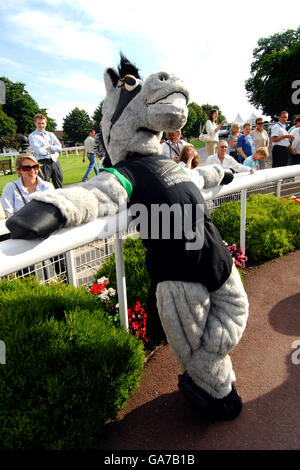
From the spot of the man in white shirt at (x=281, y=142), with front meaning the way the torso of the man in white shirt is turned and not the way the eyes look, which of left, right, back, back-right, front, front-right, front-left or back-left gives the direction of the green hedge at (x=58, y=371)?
front-right

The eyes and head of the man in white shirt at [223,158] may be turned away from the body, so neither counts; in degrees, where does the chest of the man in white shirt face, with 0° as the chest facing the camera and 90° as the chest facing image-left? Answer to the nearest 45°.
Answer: approximately 0°

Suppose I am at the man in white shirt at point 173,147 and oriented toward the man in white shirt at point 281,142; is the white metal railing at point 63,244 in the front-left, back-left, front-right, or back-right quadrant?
back-right

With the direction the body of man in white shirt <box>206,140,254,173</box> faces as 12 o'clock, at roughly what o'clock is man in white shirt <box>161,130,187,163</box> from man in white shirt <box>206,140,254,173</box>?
man in white shirt <box>161,130,187,163</box> is roughly at 3 o'clock from man in white shirt <box>206,140,254,173</box>.

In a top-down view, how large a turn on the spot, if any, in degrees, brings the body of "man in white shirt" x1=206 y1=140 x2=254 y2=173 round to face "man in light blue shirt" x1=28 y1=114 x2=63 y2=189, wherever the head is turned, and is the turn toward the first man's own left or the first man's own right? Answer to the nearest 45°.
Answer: approximately 90° to the first man's own right

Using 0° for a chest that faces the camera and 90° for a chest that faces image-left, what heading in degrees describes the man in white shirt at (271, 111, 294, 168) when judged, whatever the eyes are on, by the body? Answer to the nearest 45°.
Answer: approximately 315°

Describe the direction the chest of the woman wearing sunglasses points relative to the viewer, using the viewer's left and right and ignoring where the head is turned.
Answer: facing the viewer and to the right of the viewer

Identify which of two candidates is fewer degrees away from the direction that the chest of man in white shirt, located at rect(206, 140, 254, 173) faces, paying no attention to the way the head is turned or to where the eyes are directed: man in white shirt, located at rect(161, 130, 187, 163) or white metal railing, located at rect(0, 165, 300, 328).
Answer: the white metal railing

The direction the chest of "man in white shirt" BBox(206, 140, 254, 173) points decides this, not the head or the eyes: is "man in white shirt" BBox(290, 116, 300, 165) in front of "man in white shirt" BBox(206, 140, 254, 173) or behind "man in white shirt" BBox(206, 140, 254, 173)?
behind

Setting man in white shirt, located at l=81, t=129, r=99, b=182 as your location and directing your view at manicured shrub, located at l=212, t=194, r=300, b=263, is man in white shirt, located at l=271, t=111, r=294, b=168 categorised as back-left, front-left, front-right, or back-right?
front-left

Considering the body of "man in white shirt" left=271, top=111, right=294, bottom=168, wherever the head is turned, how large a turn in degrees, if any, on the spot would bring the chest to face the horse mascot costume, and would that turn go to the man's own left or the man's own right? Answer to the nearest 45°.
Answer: approximately 45° to the man's own right

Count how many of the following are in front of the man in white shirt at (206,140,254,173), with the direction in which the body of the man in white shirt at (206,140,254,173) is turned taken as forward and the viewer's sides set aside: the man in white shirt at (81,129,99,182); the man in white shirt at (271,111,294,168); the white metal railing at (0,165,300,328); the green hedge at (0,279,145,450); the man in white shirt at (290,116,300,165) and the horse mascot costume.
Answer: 3

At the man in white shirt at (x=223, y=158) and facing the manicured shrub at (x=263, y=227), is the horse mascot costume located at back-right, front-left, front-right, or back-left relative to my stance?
front-right

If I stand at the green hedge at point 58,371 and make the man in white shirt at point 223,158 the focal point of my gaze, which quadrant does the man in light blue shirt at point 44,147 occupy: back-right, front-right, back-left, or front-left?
front-left
